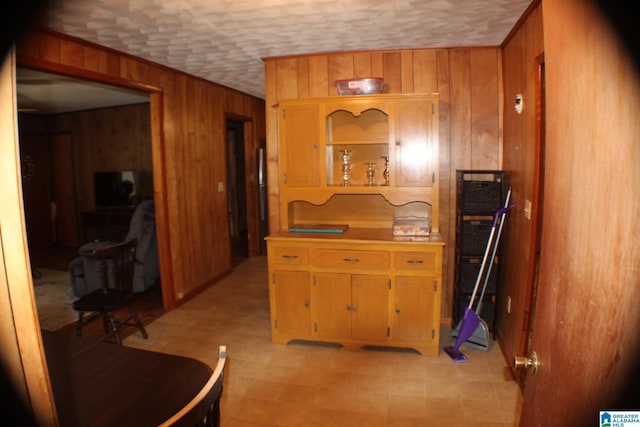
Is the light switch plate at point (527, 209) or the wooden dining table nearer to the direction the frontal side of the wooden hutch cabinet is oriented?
the wooden dining table

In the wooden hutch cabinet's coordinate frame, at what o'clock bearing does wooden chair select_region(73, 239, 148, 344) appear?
The wooden chair is roughly at 3 o'clock from the wooden hutch cabinet.

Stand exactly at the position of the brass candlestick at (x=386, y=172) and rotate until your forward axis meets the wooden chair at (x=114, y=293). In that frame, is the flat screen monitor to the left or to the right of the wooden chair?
right

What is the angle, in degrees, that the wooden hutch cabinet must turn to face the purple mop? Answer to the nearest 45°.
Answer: approximately 90° to its left

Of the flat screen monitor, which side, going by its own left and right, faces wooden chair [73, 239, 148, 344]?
front
